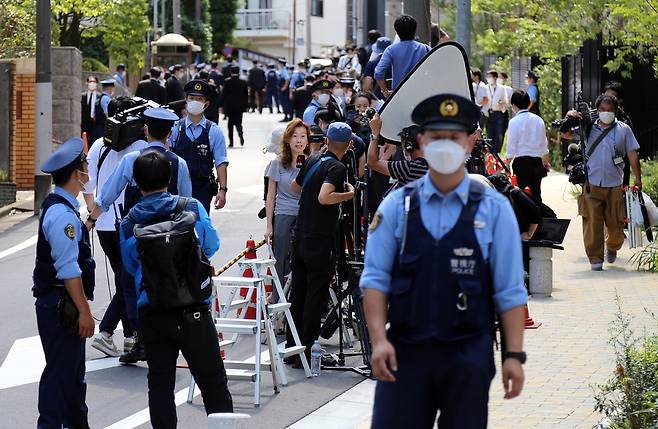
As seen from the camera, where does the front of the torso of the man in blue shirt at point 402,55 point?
away from the camera

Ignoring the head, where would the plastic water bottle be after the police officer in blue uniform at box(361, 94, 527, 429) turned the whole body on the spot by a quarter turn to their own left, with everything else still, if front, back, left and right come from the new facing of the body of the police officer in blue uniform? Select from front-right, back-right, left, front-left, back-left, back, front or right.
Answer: left

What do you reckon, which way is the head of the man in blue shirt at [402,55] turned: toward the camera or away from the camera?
away from the camera

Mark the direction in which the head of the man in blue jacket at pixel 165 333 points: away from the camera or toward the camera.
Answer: away from the camera

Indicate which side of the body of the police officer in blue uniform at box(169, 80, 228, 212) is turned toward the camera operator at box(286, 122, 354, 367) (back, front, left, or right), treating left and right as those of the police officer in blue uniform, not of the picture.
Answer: front

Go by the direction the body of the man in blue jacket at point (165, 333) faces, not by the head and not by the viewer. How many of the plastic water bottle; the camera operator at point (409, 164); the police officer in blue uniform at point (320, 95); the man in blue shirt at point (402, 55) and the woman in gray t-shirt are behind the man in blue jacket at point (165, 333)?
0

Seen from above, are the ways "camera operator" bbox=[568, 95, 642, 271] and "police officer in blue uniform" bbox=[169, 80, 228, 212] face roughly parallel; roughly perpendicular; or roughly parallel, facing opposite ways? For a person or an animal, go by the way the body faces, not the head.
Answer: roughly parallel

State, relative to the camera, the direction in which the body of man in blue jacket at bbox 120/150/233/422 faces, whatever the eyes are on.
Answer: away from the camera

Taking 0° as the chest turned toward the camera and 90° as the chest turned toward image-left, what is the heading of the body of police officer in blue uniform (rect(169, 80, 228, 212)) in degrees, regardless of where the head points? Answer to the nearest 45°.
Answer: approximately 0°

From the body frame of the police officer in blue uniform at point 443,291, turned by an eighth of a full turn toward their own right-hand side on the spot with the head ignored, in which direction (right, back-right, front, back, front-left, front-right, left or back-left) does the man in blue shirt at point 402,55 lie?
back-right

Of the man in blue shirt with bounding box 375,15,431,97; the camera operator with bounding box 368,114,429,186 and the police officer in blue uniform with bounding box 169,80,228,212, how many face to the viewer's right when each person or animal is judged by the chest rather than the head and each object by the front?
0

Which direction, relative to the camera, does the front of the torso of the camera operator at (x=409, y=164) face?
to the viewer's left

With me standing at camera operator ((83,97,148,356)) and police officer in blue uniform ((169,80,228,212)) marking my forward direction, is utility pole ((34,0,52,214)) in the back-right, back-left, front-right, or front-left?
front-left

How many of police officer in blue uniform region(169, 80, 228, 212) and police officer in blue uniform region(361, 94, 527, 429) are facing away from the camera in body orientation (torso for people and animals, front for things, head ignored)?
0

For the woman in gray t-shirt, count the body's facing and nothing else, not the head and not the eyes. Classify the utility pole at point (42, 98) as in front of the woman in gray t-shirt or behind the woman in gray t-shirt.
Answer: behind
